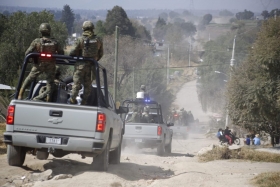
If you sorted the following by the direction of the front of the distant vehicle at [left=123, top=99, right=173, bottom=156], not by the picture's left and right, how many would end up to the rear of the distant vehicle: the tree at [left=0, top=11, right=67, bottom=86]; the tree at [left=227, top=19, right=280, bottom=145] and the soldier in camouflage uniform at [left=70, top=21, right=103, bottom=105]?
1

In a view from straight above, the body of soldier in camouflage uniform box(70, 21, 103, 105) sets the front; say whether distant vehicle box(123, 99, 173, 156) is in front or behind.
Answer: in front

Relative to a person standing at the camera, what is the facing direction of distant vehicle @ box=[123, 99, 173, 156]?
facing away from the viewer

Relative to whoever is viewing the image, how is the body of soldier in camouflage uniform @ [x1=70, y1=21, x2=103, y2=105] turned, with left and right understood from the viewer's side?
facing away from the viewer

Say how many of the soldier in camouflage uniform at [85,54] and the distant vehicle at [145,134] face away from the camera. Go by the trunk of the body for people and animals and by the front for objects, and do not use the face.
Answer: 2

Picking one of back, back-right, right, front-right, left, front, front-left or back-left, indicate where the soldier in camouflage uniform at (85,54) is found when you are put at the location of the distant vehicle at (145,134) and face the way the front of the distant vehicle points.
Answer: back

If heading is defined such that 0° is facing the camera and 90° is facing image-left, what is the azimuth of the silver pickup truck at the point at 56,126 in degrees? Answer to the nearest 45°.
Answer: approximately 180°

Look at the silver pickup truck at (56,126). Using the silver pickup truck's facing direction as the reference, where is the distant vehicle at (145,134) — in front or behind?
in front

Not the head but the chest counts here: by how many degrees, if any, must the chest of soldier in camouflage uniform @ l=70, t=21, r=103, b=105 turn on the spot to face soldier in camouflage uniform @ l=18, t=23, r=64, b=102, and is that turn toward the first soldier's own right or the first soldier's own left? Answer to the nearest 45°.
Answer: approximately 90° to the first soldier's own left

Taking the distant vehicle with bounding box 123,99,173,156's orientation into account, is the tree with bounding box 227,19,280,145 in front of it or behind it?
in front

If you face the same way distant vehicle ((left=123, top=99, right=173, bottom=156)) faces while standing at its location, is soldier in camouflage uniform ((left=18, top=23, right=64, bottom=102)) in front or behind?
behind

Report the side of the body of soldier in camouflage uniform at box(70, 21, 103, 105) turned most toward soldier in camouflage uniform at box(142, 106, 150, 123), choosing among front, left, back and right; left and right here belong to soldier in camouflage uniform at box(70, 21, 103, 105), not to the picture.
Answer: front
